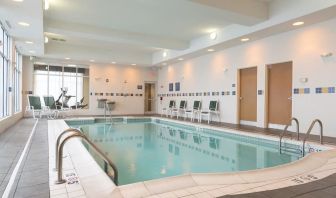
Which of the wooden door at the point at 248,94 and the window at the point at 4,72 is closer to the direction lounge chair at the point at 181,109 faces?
the window

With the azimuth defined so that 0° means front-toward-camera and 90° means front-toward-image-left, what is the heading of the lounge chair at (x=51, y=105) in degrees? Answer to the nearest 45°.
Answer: approximately 315°

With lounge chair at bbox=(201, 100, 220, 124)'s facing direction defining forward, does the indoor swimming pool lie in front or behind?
in front

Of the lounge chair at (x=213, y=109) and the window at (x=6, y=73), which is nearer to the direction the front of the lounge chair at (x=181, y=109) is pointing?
the window

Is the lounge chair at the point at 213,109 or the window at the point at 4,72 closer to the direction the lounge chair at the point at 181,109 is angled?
the window

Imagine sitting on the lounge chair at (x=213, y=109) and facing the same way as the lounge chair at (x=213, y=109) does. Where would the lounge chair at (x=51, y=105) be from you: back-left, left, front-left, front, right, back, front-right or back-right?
front-right

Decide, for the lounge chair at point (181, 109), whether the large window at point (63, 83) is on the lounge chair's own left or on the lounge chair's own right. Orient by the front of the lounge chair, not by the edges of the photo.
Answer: on the lounge chair's own right

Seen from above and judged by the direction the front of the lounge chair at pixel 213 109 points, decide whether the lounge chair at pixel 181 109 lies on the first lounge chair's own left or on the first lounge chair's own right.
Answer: on the first lounge chair's own right

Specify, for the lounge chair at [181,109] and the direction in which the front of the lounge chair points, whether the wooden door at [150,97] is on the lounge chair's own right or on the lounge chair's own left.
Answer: on the lounge chair's own right

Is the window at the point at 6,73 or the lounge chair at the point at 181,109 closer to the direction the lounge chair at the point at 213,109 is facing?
the window

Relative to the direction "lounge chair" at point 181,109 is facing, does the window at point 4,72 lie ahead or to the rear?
ahead

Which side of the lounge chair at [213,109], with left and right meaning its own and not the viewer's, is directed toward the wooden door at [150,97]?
right
